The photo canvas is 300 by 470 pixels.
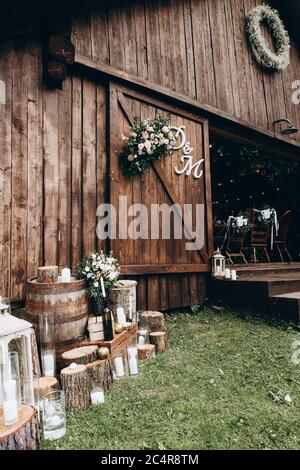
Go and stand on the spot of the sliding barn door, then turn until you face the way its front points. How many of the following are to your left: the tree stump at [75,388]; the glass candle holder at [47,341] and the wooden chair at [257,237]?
1

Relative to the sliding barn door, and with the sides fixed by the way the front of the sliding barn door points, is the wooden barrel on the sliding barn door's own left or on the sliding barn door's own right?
on the sliding barn door's own right

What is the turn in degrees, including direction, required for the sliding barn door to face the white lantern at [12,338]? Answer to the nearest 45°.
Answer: approximately 45° to its right

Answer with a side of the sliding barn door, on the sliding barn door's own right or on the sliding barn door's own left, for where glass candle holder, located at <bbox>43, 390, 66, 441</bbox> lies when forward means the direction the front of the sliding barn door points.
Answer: on the sliding barn door's own right

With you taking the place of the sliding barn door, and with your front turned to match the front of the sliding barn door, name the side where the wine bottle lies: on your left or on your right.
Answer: on your right

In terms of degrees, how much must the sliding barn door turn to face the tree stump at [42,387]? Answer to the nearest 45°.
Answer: approximately 45° to its right

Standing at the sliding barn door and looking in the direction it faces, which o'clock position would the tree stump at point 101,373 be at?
The tree stump is roughly at 2 o'clock from the sliding barn door.

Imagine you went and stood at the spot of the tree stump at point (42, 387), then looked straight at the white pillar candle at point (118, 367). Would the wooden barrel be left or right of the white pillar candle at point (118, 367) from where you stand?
left

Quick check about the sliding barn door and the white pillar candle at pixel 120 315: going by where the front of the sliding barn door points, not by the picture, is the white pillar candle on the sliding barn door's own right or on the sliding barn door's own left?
on the sliding barn door's own right

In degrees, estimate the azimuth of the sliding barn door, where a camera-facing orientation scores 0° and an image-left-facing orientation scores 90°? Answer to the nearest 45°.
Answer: approximately 315°

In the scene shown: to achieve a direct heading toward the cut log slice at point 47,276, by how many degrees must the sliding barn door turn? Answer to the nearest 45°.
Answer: approximately 90° to its right

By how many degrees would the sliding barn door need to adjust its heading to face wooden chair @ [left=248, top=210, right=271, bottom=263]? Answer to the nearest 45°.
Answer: approximately 90° to its left

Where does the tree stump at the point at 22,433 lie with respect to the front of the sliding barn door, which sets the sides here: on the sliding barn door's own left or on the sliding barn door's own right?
on the sliding barn door's own right
